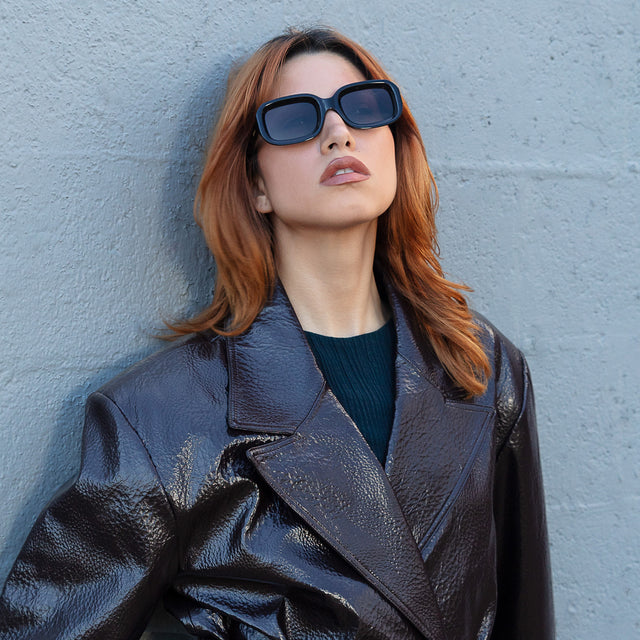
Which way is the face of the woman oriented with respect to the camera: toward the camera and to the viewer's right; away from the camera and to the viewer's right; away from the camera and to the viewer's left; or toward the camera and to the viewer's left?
toward the camera and to the viewer's right
